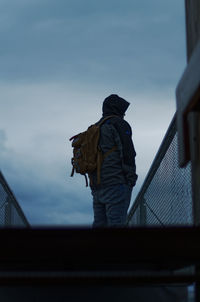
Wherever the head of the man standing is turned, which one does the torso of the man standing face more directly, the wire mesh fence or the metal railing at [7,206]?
the wire mesh fence

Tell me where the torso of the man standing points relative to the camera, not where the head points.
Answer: to the viewer's right

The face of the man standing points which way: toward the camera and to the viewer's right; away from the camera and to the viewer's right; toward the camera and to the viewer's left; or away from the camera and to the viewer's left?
away from the camera and to the viewer's right

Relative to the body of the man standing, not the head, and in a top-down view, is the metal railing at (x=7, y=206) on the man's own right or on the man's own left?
on the man's own left
